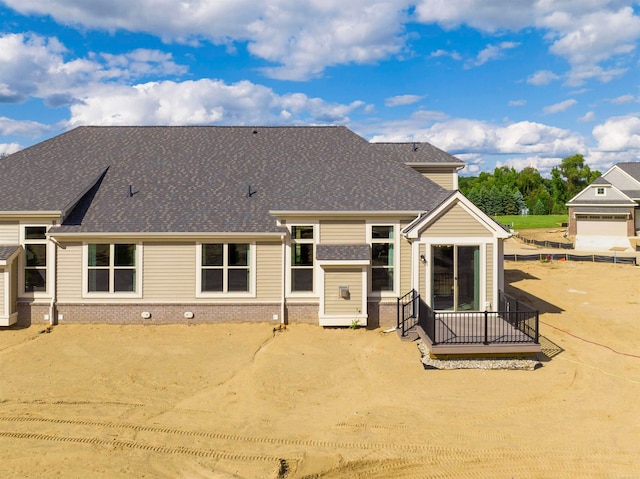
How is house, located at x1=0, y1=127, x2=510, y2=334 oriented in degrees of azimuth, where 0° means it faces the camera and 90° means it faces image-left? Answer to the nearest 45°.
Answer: approximately 180°

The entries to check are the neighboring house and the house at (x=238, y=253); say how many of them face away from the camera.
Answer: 1

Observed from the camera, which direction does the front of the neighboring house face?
facing the viewer

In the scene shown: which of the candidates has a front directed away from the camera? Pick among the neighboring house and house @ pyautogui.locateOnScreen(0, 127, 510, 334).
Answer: the house

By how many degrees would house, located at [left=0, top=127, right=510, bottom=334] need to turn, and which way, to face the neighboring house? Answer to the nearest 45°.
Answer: approximately 45° to its right

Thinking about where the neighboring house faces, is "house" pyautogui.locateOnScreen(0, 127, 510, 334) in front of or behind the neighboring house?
in front
